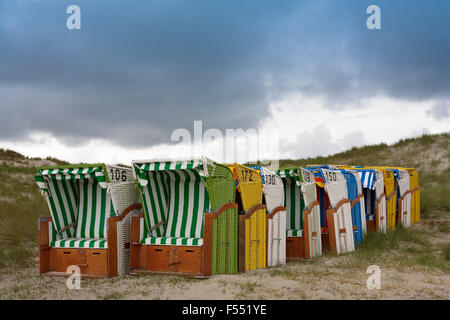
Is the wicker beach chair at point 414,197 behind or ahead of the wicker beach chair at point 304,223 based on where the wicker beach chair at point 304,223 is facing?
behind

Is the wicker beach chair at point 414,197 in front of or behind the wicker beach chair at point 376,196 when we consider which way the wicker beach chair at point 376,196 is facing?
behind

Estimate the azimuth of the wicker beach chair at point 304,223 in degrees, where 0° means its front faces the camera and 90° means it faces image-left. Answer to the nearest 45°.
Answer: approximately 45°

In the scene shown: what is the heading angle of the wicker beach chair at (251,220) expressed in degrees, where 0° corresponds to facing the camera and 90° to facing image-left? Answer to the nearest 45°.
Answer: approximately 45°

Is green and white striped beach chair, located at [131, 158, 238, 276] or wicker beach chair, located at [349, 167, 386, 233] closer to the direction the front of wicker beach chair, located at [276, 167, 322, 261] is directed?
the green and white striped beach chair
